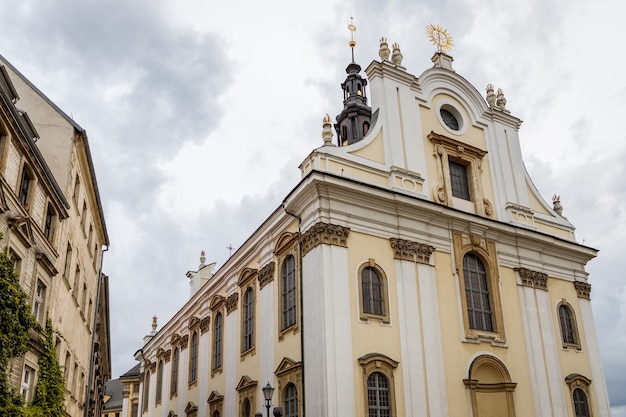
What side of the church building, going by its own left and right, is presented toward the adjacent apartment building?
right

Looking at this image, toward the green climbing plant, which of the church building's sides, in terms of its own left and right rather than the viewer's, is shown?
right

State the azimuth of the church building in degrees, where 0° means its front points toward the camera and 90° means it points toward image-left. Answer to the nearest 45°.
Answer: approximately 315°
